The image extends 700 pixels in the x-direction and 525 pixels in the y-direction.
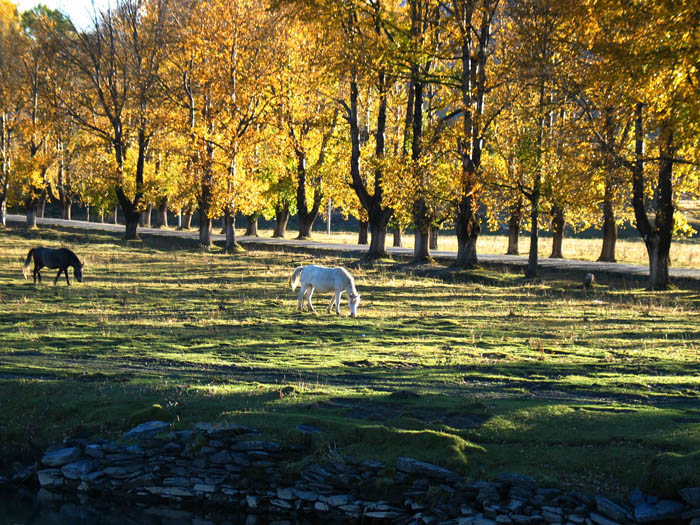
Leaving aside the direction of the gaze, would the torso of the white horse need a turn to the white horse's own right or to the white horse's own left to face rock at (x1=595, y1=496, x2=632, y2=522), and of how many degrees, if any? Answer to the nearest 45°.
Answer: approximately 90° to the white horse's own right

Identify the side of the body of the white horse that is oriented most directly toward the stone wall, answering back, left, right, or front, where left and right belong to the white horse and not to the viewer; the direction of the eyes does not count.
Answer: right

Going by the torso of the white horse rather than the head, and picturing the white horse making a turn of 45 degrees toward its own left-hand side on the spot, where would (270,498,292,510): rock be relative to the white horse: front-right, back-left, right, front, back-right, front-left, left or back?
back-right

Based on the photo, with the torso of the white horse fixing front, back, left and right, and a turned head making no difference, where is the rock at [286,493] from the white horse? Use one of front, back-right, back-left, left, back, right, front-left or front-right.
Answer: right

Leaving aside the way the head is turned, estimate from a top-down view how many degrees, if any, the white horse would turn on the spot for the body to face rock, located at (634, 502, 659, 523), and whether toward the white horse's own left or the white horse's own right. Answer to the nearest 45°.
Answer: approximately 90° to the white horse's own right

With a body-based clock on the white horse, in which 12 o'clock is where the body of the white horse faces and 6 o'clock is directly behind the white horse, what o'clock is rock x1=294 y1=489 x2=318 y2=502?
The rock is roughly at 3 o'clock from the white horse.

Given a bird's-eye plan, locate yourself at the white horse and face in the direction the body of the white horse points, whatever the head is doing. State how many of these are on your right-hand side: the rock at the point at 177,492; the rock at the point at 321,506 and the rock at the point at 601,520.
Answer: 3

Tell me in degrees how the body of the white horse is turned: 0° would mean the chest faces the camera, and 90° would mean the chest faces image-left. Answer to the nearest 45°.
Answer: approximately 270°

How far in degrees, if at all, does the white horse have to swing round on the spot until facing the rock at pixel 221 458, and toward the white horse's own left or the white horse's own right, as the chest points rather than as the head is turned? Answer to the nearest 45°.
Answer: approximately 90° to the white horse's own right

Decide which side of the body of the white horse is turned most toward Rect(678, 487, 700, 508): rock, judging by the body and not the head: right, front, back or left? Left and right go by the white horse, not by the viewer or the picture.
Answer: right

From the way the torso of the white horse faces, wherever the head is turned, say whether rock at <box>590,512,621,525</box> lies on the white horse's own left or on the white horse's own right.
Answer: on the white horse's own right

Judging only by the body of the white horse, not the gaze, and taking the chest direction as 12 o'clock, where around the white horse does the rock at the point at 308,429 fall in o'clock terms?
The rock is roughly at 3 o'clock from the white horse.

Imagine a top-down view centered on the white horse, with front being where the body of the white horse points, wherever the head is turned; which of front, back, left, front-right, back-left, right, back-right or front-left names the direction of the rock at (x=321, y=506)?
right
